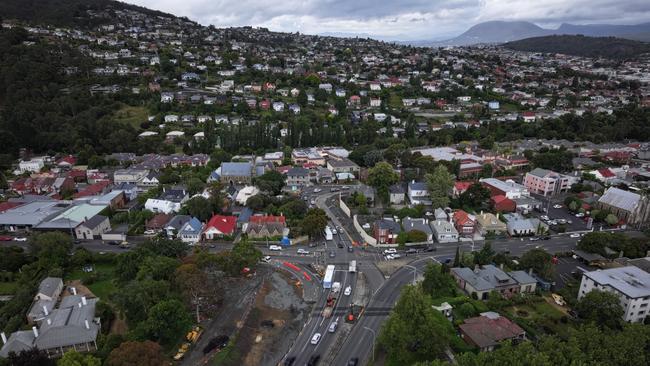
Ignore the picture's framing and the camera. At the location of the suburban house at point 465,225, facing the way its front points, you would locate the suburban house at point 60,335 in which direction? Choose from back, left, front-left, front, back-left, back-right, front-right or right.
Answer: front-right

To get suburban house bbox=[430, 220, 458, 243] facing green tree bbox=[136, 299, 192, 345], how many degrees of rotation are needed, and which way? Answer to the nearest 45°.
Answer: approximately 45° to its right

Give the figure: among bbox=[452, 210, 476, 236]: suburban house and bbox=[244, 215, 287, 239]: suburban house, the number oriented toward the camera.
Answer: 2

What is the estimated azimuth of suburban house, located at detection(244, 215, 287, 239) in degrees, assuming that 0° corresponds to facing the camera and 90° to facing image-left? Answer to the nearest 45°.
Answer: approximately 0°

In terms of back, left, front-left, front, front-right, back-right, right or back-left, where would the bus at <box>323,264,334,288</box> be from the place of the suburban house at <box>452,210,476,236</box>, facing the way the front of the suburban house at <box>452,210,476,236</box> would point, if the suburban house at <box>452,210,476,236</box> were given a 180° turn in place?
back-left

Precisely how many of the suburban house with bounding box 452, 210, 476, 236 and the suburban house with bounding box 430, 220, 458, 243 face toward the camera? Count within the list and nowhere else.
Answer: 2

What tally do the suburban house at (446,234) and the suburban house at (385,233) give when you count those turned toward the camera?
2

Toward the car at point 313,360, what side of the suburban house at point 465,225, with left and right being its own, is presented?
front

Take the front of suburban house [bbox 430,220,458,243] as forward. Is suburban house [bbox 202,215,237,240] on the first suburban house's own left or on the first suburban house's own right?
on the first suburban house's own right

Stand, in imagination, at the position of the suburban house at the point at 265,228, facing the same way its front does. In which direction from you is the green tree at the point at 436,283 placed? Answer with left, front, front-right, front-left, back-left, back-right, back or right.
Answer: front-left

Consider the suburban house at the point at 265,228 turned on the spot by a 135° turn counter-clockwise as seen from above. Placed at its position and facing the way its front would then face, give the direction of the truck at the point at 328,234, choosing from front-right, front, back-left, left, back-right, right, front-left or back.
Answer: front-right

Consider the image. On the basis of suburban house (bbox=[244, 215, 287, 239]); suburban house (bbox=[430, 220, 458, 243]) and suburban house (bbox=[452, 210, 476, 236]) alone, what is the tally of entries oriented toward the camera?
3

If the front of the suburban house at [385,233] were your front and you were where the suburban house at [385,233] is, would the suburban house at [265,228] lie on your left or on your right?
on your right
